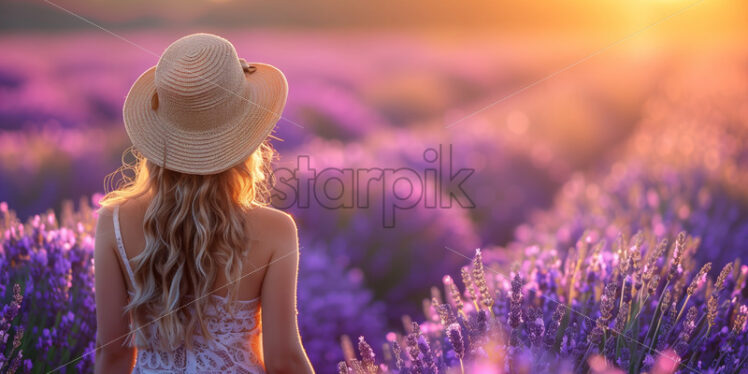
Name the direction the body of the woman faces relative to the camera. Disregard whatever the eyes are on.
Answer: away from the camera

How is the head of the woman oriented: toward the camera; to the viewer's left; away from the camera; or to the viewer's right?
away from the camera
